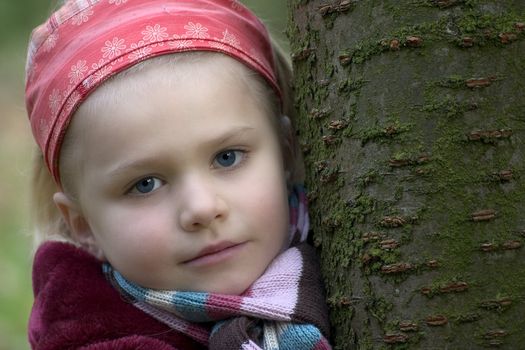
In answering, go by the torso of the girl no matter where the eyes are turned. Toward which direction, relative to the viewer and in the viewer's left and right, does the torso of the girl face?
facing the viewer and to the right of the viewer
